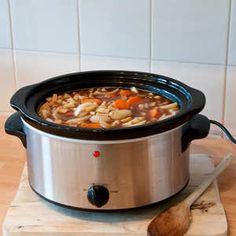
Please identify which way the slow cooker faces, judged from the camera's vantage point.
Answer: facing the viewer

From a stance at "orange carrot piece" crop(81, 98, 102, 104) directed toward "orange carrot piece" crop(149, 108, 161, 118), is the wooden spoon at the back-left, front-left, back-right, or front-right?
front-right
